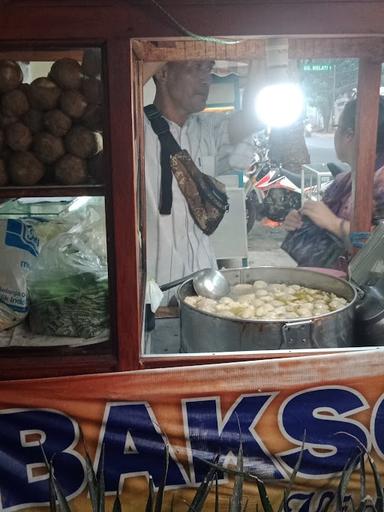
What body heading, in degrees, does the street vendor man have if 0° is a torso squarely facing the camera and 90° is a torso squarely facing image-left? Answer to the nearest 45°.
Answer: approximately 315°

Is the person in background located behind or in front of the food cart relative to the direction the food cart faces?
behind

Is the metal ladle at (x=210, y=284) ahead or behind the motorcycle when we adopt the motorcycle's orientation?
ahead

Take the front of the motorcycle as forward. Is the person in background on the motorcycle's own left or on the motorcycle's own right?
on the motorcycle's own left

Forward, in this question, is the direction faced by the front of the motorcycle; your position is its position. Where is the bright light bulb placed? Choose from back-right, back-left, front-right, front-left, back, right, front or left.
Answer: front-left

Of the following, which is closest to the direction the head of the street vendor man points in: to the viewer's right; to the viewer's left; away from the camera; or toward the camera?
to the viewer's right

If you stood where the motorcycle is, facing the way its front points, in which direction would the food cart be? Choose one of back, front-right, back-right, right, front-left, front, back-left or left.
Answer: front-left

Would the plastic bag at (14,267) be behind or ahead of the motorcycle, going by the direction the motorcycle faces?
ahead

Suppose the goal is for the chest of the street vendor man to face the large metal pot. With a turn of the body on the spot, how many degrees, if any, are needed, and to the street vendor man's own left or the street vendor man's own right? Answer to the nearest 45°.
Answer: approximately 45° to the street vendor man's own right

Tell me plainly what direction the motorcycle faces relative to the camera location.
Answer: facing the viewer and to the left of the viewer

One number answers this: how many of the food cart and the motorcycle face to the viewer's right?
0

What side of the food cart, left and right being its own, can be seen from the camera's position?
front

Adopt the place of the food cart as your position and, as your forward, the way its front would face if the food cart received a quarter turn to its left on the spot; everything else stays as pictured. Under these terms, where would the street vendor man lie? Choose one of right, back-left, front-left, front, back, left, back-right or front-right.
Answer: left
